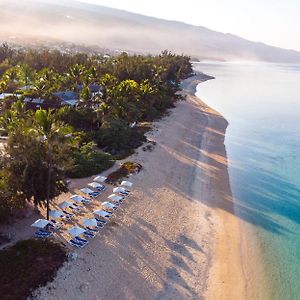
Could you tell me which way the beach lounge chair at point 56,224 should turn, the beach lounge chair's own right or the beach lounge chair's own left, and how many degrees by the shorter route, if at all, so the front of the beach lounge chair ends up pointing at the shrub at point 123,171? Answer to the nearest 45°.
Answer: approximately 90° to the beach lounge chair's own left

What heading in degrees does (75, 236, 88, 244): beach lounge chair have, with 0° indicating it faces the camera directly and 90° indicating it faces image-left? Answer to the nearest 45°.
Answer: approximately 315°

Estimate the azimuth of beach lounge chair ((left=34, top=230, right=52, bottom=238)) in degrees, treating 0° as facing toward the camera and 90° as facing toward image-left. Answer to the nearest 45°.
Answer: approximately 270°

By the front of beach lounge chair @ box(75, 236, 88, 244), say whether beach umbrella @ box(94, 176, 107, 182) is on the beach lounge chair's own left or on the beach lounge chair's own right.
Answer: on the beach lounge chair's own left
